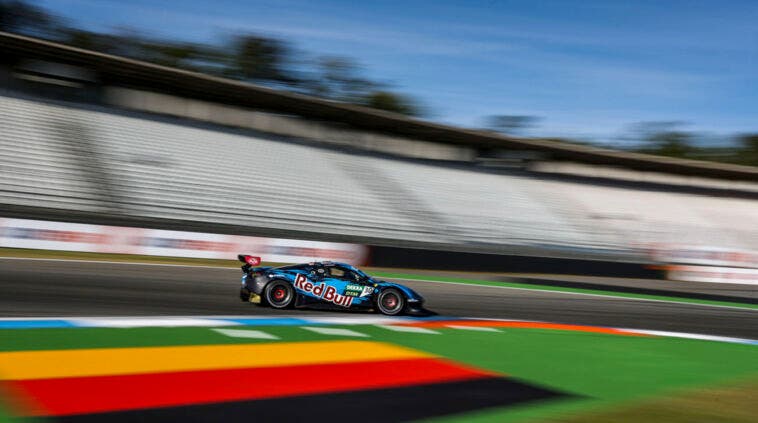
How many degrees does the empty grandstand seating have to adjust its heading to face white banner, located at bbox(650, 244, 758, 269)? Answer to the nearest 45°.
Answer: approximately 45° to its left

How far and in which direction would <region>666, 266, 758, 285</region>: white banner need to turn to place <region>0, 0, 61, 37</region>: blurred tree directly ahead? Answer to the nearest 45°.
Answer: approximately 90° to its right

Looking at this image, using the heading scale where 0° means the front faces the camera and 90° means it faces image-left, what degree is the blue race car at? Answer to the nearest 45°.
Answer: approximately 270°

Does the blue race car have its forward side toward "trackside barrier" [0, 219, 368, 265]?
no

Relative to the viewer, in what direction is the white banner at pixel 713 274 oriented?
toward the camera

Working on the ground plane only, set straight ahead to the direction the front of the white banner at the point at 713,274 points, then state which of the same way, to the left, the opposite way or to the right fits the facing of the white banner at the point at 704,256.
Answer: the same way

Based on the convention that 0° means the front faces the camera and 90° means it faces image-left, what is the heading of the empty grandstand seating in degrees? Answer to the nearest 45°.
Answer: approximately 315°

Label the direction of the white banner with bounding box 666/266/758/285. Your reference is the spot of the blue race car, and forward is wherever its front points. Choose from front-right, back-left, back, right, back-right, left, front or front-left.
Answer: front-left

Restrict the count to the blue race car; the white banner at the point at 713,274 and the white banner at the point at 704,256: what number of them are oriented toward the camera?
2

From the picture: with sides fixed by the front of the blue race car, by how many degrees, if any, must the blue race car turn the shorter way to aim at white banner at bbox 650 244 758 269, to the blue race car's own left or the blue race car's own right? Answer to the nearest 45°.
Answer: approximately 45° to the blue race car's own left

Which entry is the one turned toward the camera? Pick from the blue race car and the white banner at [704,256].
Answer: the white banner

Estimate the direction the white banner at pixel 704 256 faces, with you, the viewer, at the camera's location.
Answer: facing the viewer

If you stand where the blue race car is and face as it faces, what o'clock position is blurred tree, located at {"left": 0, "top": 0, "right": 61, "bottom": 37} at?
The blurred tree is roughly at 8 o'clock from the blue race car.

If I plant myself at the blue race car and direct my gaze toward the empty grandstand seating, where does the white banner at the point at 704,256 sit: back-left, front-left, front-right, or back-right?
front-right

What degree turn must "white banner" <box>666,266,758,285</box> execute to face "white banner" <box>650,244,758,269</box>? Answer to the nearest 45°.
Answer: approximately 180°

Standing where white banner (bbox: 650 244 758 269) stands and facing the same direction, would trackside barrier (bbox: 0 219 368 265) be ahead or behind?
ahead
